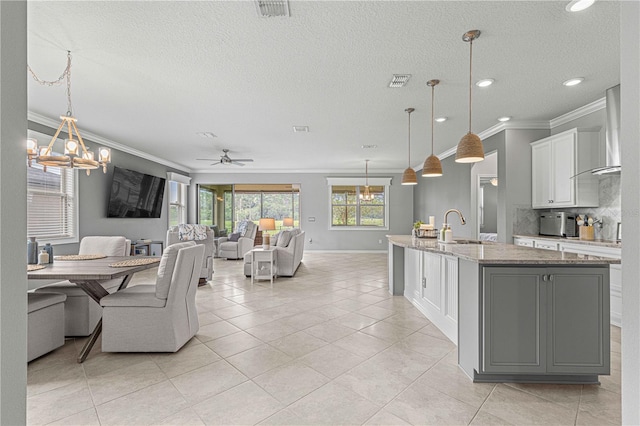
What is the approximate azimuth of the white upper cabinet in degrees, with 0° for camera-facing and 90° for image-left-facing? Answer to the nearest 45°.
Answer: approximately 45°

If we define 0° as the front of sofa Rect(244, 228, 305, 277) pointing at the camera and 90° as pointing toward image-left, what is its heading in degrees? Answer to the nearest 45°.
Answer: approximately 90°

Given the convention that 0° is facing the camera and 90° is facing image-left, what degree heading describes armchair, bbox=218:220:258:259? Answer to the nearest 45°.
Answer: approximately 45°

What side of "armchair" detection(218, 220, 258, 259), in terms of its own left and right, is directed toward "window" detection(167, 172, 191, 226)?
right

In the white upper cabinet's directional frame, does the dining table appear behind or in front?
in front

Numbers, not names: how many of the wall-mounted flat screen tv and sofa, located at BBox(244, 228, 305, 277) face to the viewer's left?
1

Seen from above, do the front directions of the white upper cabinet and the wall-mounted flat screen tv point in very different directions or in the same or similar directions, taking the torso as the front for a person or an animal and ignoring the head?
very different directions

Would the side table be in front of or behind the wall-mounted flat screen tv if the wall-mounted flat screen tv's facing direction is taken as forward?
in front

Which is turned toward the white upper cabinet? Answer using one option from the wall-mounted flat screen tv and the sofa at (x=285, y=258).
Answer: the wall-mounted flat screen tv

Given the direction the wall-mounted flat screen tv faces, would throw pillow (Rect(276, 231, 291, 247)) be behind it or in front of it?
in front

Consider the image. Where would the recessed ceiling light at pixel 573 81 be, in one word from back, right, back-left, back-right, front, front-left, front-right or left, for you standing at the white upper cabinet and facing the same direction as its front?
front-left

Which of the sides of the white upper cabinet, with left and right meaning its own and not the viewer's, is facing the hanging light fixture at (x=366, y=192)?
right
